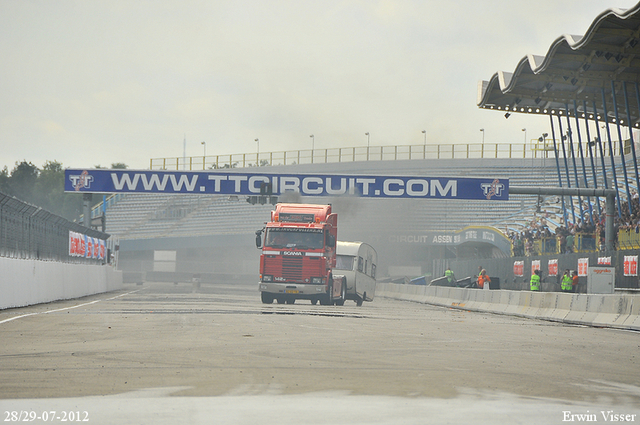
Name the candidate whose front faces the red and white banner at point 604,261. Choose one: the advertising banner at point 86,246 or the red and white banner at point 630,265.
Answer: the advertising banner

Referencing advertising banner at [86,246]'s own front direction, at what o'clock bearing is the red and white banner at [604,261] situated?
The red and white banner is roughly at 12 o'clock from the advertising banner.
